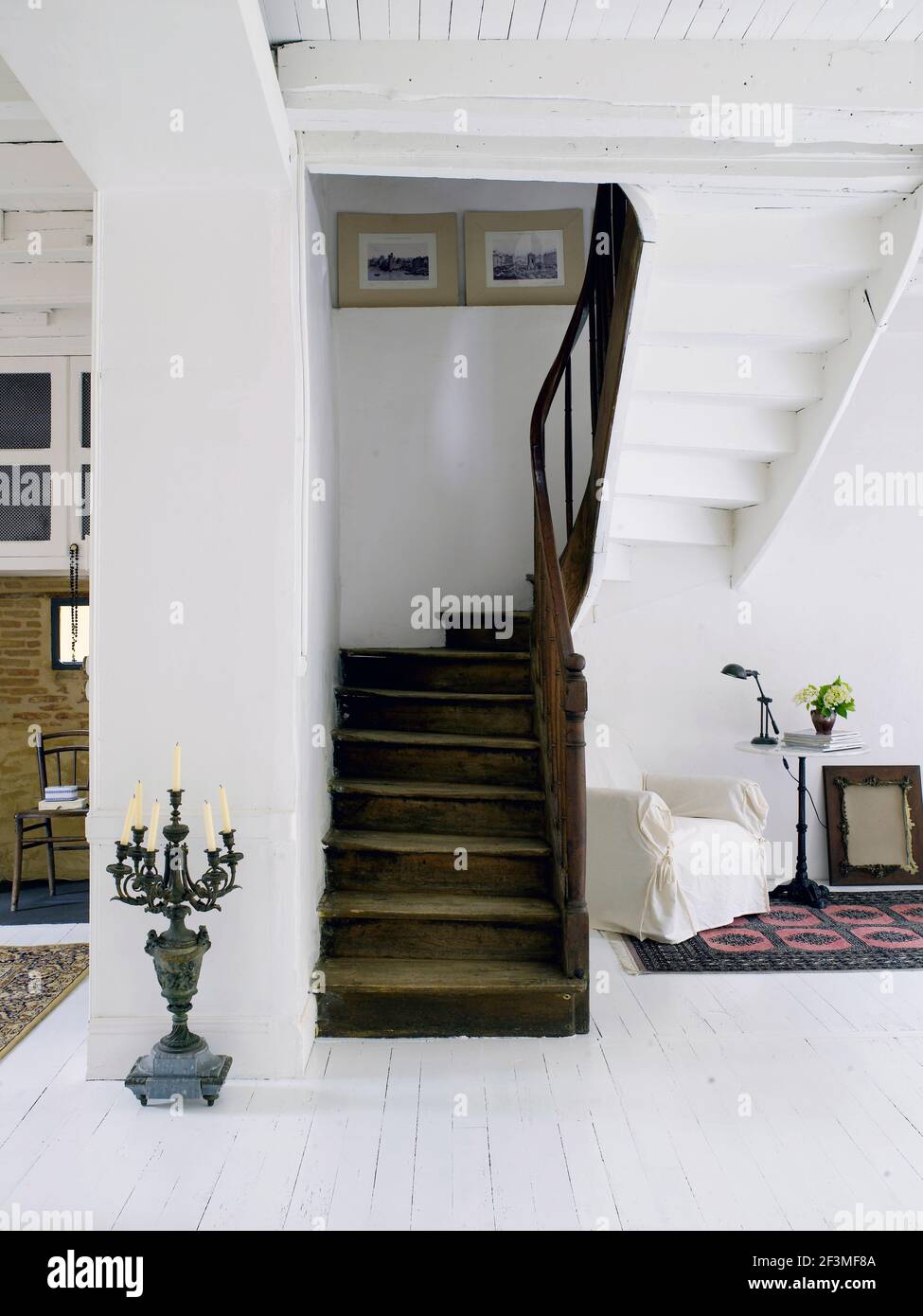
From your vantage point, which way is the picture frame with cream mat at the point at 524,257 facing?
toward the camera

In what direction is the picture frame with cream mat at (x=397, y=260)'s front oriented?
toward the camera

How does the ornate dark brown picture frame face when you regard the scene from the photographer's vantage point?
facing the viewer

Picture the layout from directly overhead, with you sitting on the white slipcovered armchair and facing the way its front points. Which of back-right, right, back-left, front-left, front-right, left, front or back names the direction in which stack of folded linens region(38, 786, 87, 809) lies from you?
back-right

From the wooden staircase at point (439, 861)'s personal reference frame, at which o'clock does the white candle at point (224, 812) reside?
The white candle is roughly at 1 o'clock from the wooden staircase.

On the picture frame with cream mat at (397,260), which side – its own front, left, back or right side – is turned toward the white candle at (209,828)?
front

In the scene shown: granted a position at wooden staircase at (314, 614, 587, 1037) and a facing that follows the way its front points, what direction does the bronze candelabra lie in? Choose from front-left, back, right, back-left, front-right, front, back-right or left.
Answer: front-right

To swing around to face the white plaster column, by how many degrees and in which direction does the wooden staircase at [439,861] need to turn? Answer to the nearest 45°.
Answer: approximately 45° to its right
